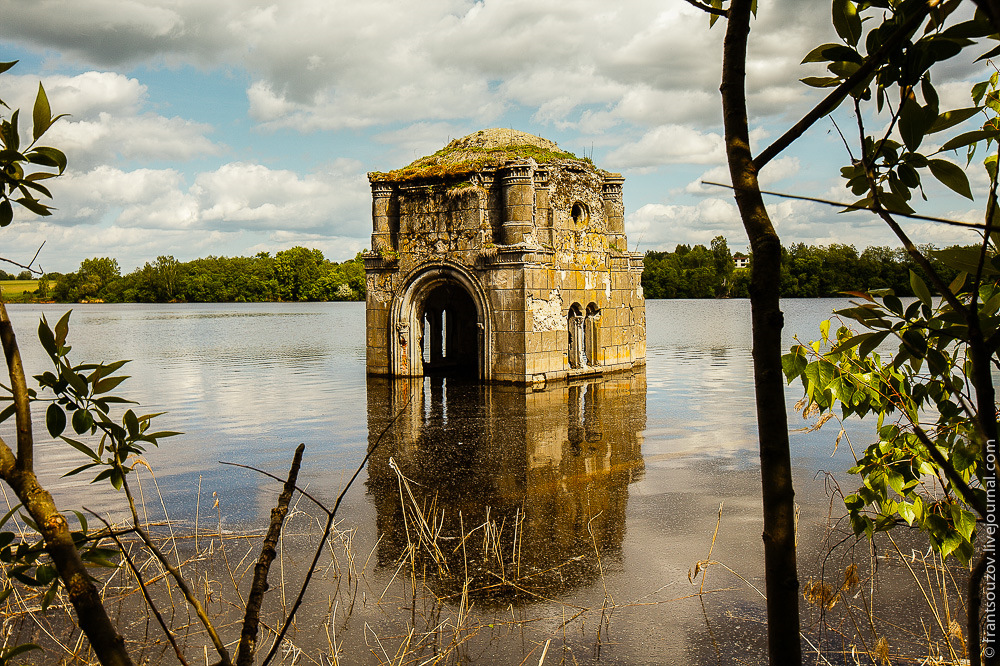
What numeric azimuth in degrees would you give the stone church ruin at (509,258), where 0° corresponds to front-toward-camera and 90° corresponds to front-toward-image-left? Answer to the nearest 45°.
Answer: approximately 45°

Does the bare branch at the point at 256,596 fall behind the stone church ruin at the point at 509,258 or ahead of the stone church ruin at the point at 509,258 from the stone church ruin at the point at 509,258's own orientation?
ahead

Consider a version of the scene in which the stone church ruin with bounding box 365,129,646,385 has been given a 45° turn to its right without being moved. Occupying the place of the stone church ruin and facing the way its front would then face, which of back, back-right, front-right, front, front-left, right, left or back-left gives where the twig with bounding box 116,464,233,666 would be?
left
